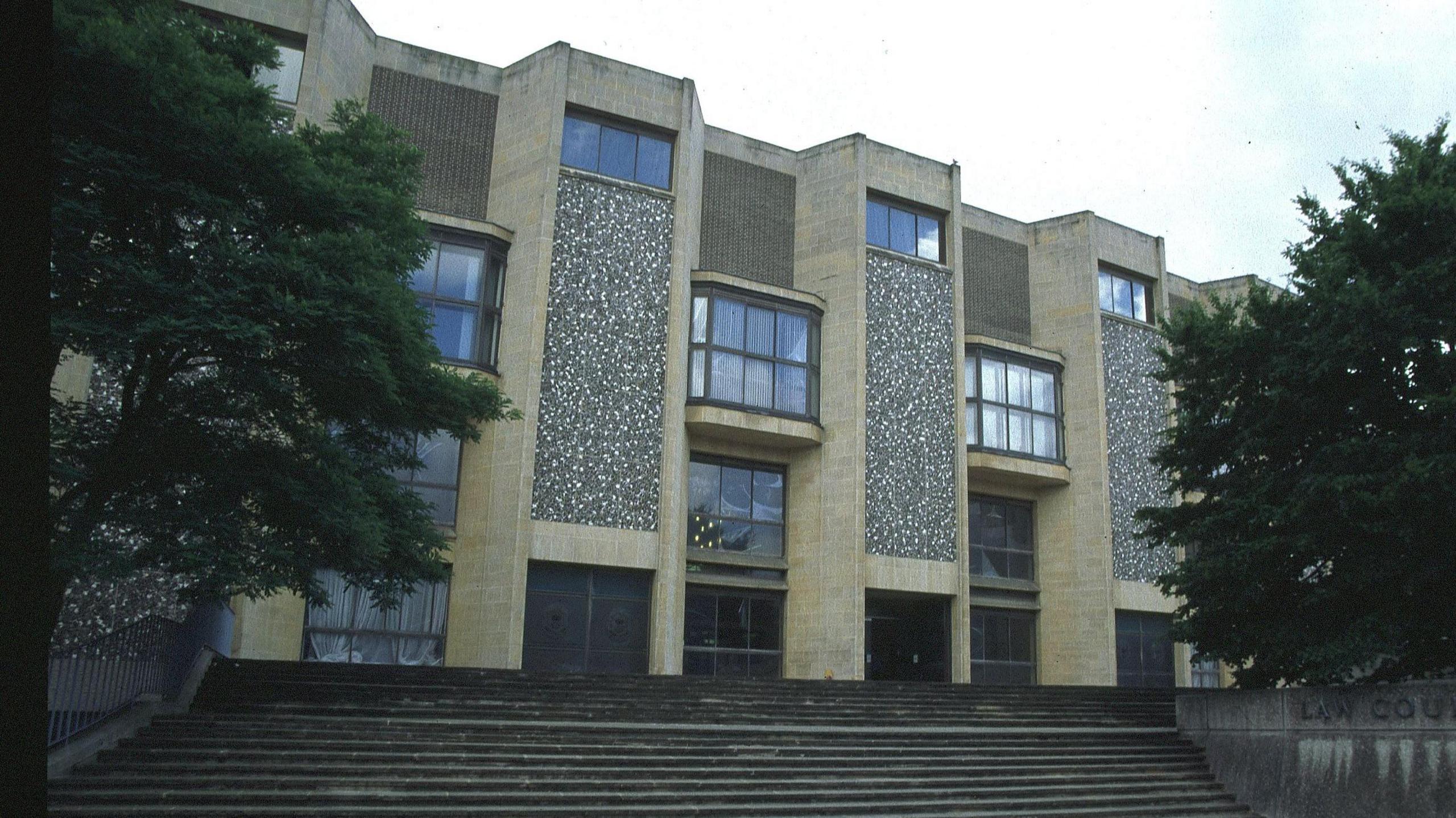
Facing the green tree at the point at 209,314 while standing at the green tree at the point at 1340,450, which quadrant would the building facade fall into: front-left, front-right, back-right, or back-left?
front-right

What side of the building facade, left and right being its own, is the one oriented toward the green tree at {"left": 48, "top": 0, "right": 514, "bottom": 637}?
right

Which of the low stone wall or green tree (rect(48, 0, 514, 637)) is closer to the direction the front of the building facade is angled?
the low stone wall

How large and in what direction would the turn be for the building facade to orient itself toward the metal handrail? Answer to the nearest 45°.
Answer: approximately 90° to its right

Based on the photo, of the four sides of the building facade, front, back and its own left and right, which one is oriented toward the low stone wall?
front
